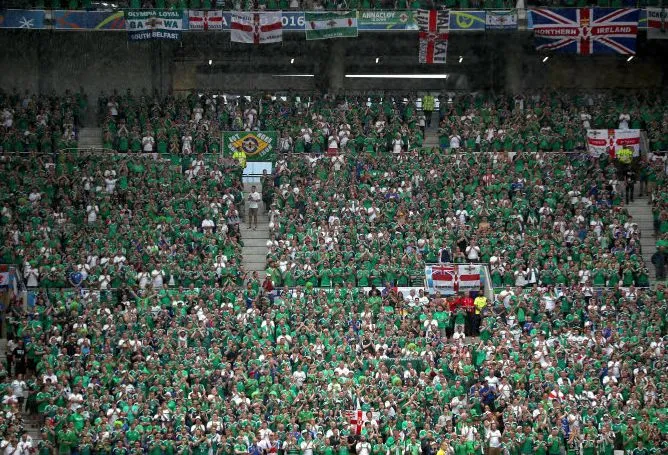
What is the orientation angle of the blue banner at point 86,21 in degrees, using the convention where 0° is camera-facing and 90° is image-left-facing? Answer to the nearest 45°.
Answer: approximately 0°

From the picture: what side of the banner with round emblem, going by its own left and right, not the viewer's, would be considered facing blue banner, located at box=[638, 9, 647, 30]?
left

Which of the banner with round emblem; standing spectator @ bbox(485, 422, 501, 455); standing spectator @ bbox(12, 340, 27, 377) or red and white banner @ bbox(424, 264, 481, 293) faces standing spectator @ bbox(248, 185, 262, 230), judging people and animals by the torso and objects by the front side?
the banner with round emblem

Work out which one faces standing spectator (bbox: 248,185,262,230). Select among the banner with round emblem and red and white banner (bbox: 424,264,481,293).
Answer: the banner with round emblem

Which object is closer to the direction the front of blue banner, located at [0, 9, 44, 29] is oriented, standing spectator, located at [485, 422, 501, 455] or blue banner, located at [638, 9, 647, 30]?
the standing spectator

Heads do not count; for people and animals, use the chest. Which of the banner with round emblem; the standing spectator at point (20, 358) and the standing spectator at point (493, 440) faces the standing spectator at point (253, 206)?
the banner with round emblem

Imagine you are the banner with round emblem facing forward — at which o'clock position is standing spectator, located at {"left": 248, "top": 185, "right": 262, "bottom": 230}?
The standing spectator is roughly at 12 o'clock from the banner with round emblem.

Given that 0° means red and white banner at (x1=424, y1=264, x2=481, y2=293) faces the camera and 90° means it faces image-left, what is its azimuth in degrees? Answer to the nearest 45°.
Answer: approximately 0°

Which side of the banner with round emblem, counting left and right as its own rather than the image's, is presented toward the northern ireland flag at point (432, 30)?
left
